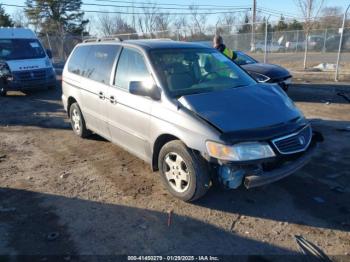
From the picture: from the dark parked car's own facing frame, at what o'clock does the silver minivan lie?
The silver minivan is roughly at 2 o'clock from the dark parked car.

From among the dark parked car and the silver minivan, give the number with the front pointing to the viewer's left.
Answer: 0

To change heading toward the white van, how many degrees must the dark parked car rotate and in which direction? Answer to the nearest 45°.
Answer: approximately 135° to its right

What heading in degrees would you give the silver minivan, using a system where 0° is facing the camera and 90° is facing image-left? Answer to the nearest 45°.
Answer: approximately 315°

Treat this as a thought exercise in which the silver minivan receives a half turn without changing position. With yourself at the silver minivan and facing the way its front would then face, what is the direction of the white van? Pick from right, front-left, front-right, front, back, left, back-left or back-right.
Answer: front

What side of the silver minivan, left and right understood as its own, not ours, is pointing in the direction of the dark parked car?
left

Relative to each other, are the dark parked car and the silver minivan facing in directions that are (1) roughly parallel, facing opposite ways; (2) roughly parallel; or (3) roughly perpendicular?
roughly parallel

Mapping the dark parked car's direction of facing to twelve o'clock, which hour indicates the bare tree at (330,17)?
The bare tree is roughly at 8 o'clock from the dark parked car.

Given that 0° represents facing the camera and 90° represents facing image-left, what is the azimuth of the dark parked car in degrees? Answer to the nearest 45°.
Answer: approximately 315°
